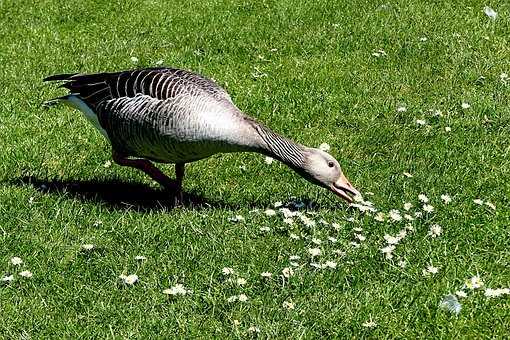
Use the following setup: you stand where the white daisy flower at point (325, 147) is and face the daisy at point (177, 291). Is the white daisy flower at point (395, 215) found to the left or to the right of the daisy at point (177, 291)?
left

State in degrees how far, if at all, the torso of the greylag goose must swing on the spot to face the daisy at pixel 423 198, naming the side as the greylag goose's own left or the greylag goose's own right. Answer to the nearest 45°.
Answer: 0° — it already faces it

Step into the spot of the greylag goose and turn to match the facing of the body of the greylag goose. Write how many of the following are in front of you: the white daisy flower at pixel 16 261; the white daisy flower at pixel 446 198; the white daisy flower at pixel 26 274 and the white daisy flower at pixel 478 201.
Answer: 2

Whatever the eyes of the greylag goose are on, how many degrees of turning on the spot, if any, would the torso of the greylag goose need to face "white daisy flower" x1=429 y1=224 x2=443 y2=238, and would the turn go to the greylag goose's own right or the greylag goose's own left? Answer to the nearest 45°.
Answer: approximately 45° to the greylag goose's own right

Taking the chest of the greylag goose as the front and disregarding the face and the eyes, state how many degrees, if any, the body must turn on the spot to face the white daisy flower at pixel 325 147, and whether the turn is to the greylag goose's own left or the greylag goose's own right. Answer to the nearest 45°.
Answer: approximately 45° to the greylag goose's own left

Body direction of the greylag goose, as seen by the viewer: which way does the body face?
to the viewer's right

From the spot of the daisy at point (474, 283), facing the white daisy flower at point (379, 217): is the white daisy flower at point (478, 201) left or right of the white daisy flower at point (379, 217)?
right

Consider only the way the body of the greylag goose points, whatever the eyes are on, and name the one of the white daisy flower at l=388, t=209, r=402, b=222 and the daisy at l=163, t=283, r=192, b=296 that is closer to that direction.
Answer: the white daisy flower

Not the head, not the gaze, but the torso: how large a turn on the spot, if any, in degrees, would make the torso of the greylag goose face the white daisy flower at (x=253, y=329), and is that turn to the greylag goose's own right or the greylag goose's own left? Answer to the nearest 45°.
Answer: approximately 90° to the greylag goose's own right

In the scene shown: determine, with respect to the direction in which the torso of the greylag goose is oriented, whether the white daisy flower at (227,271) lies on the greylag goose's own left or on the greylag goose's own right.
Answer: on the greylag goose's own right

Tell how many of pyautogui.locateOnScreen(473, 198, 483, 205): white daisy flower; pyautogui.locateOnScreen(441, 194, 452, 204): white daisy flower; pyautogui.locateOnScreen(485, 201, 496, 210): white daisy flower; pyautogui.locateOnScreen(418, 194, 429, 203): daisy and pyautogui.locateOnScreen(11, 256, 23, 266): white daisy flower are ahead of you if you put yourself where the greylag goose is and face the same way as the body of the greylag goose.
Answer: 4

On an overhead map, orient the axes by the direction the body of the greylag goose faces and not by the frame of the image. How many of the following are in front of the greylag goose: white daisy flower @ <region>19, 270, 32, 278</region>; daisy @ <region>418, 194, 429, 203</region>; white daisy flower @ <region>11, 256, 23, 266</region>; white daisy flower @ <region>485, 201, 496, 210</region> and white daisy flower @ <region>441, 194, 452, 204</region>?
3
